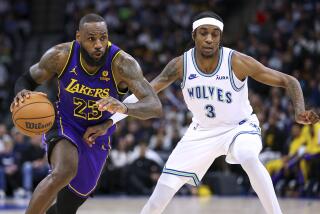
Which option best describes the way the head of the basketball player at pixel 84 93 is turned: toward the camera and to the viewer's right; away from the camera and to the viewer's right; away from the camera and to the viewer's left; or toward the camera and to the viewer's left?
toward the camera and to the viewer's right

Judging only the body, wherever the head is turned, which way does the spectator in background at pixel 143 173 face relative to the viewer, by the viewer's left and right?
facing the viewer

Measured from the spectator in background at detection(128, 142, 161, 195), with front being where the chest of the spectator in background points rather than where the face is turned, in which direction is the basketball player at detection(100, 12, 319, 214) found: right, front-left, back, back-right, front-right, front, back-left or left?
front

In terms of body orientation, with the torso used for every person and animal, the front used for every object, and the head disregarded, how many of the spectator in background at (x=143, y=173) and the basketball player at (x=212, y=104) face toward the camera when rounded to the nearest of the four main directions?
2

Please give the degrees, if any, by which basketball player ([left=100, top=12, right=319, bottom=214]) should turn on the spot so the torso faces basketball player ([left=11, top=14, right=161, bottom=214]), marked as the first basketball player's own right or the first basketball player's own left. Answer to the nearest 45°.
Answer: approximately 90° to the first basketball player's own right

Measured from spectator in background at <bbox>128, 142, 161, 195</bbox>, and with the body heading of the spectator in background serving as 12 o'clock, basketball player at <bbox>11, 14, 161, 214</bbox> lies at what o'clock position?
The basketball player is roughly at 12 o'clock from the spectator in background.

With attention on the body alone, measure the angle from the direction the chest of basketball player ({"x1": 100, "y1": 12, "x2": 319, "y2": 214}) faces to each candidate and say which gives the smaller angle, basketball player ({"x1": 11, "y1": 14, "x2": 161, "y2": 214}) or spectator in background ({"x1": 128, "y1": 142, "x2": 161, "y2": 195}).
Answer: the basketball player

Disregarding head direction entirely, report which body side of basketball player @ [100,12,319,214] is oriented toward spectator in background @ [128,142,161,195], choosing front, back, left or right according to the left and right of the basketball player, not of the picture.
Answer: back
